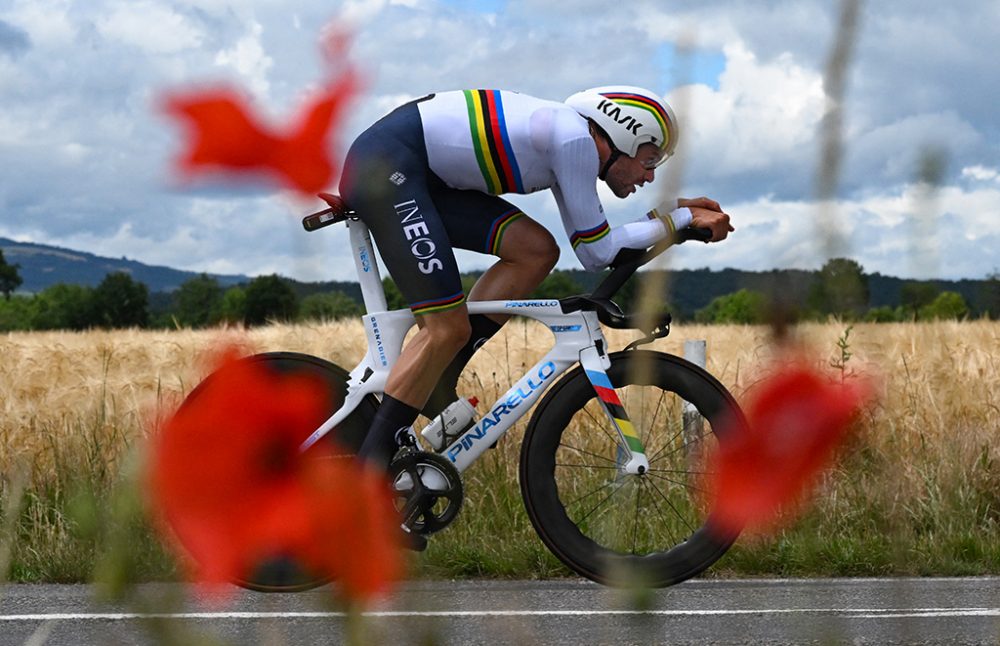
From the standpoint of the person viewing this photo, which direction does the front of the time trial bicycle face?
facing to the right of the viewer

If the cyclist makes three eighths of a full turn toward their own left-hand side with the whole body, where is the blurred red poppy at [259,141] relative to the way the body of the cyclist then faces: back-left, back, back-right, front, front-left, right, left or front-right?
back-left

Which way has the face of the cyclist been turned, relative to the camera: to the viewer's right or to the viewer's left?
to the viewer's right

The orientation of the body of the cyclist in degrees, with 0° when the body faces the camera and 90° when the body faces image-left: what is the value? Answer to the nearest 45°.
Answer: approximately 270°

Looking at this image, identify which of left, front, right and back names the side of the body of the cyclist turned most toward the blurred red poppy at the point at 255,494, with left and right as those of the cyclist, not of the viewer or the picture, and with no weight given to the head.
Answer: right

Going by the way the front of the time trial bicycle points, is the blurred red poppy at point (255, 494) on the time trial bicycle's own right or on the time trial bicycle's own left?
on the time trial bicycle's own right

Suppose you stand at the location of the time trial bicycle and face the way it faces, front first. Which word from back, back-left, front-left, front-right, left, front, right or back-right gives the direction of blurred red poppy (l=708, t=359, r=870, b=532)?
right
